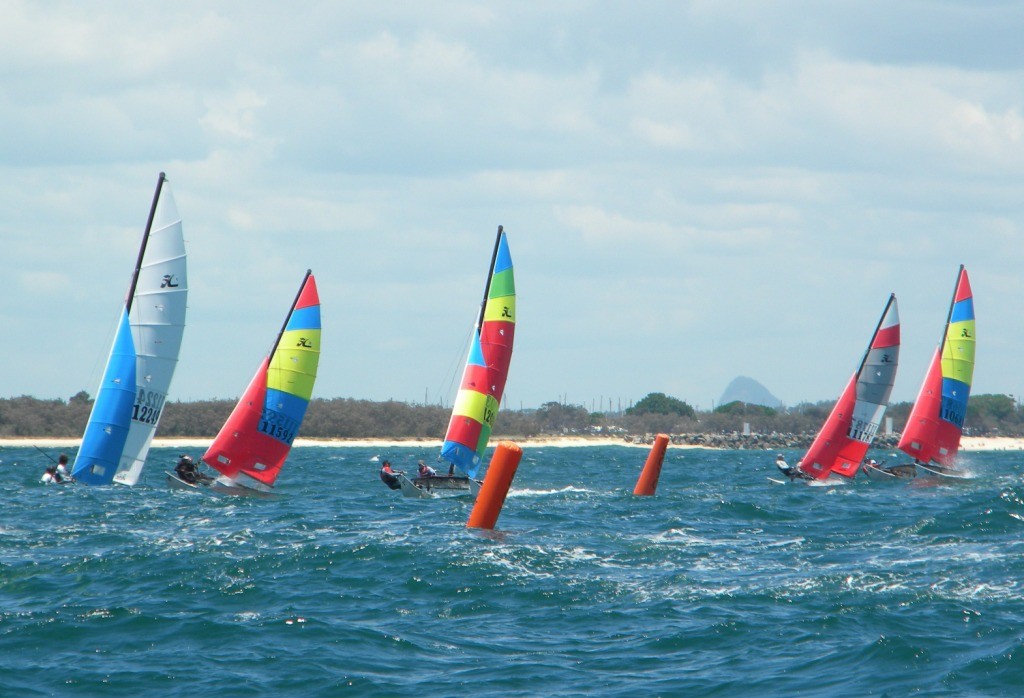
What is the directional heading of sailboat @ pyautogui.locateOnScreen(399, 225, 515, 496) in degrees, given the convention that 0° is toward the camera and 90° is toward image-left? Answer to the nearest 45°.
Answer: approximately 45°

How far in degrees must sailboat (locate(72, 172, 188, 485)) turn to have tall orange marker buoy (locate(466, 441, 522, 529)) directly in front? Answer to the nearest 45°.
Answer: approximately 90° to its left

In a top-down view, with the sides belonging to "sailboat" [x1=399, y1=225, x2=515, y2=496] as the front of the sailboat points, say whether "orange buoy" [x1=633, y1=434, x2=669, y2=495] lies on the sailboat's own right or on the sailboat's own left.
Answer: on the sailboat's own left

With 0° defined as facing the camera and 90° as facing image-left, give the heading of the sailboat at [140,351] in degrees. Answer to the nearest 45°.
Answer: approximately 45°

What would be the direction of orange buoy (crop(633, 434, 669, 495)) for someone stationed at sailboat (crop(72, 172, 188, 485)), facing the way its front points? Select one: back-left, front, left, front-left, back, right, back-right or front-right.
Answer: back-left
